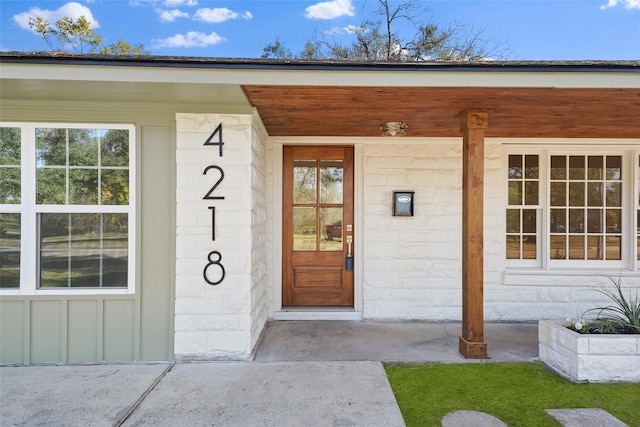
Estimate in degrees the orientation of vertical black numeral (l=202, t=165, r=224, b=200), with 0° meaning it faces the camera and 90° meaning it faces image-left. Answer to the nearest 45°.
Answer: approximately 0°

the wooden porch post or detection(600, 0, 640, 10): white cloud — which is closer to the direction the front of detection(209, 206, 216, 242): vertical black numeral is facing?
the wooden porch post

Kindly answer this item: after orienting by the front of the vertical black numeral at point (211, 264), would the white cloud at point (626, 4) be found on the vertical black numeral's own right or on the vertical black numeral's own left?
on the vertical black numeral's own left

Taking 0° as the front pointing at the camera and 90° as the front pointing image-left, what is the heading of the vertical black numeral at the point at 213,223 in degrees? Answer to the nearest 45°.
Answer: approximately 0°

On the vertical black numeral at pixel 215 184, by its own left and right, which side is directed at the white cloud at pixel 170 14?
back

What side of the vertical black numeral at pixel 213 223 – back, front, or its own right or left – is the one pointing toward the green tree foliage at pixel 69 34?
back
